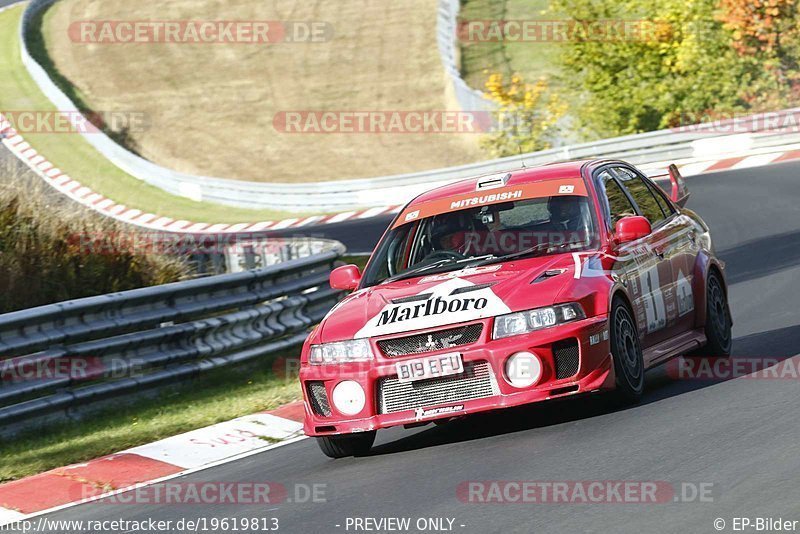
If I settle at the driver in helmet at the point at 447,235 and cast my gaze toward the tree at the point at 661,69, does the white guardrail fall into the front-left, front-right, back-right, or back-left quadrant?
front-left

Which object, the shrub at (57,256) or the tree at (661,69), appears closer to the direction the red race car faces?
the shrub

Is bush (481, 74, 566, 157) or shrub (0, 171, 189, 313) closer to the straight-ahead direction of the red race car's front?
the shrub

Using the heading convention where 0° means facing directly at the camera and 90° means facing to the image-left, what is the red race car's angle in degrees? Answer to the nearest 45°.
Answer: approximately 45°

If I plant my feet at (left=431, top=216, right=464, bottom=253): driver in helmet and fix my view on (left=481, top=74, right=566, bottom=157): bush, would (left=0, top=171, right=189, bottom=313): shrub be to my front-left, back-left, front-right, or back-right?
front-left

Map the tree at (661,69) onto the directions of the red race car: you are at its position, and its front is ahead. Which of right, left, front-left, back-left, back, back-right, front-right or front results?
back-right

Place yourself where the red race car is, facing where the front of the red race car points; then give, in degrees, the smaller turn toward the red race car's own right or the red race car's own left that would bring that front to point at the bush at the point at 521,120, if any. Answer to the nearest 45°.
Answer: approximately 135° to the red race car's own right

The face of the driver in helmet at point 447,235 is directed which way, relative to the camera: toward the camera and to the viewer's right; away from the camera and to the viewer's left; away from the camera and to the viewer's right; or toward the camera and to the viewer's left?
toward the camera and to the viewer's left

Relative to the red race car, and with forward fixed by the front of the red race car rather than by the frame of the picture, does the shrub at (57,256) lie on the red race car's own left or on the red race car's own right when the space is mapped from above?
on the red race car's own right

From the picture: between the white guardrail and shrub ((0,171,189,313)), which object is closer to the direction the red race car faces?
the shrub

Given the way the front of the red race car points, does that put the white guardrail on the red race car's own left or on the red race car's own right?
on the red race car's own right
